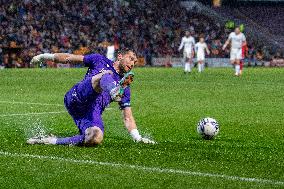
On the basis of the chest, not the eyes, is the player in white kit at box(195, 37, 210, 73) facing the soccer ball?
yes

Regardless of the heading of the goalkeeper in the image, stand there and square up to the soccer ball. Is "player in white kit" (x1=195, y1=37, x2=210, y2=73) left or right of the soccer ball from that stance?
left

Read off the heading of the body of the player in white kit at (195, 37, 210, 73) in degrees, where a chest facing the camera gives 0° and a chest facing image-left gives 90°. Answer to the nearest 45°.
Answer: approximately 0°

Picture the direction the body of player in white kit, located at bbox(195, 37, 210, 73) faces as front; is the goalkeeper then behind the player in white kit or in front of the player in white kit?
in front
